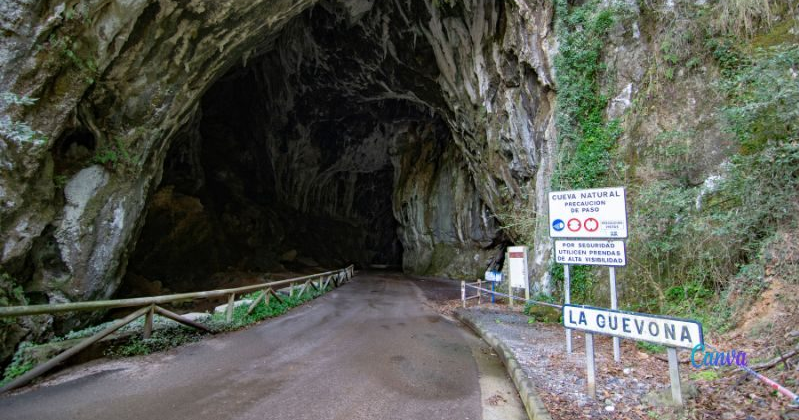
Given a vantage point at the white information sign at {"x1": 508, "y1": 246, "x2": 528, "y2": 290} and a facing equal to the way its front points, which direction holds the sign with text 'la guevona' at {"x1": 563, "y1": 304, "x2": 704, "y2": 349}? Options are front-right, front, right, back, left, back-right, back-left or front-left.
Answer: front

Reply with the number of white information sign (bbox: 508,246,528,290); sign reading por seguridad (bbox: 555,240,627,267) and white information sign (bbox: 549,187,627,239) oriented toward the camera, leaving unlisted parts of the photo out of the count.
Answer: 3

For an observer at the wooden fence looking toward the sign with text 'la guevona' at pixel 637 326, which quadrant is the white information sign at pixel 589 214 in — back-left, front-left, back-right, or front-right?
front-left

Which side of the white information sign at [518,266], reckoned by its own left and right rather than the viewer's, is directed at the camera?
front

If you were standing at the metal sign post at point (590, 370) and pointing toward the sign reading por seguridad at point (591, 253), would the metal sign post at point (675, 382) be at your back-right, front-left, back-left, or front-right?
back-right

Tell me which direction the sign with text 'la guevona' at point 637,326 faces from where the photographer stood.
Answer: facing the viewer and to the left of the viewer

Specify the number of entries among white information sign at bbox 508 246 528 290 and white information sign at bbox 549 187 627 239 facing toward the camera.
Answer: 2
